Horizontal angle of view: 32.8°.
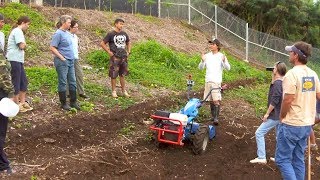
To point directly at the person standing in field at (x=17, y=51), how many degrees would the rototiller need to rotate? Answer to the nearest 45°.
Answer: approximately 45° to its right

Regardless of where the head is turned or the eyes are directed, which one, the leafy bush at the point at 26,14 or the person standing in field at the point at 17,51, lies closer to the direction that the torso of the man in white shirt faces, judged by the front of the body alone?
the person standing in field

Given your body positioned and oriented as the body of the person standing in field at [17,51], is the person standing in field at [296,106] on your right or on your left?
on your right

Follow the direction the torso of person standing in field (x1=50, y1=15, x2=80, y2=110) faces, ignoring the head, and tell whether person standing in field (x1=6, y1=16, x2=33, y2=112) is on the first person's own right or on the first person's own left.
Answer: on the first person's own right

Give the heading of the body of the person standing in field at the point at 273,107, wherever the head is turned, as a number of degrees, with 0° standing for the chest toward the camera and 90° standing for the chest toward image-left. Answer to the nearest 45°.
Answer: approximately 90°

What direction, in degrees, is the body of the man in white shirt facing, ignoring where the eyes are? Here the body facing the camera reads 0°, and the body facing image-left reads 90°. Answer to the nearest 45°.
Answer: approximately 0°

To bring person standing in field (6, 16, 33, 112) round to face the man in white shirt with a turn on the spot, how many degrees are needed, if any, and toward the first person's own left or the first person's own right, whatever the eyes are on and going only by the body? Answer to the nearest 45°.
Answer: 0° — they already face them

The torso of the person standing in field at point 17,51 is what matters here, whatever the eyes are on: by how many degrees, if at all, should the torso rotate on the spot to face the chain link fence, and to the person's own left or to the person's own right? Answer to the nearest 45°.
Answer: approximately 45° to the person's own left

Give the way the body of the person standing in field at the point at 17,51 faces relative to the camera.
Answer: to the viewer's right

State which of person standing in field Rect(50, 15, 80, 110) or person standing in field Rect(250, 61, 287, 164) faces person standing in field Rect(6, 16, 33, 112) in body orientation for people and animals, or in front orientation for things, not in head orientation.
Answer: person standing in field Rect(250, 61, 287, 164)

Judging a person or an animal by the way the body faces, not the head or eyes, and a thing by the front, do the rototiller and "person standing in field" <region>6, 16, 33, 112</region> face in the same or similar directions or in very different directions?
very different directions

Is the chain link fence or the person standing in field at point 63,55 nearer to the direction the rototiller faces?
the person standing in field

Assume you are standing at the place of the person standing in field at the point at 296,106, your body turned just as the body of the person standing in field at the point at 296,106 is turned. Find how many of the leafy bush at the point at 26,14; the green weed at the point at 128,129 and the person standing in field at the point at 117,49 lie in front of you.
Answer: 3

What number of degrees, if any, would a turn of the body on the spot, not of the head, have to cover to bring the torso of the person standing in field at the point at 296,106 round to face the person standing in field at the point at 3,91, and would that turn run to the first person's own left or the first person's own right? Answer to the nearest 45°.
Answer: approximately 45° to the first person's own left
